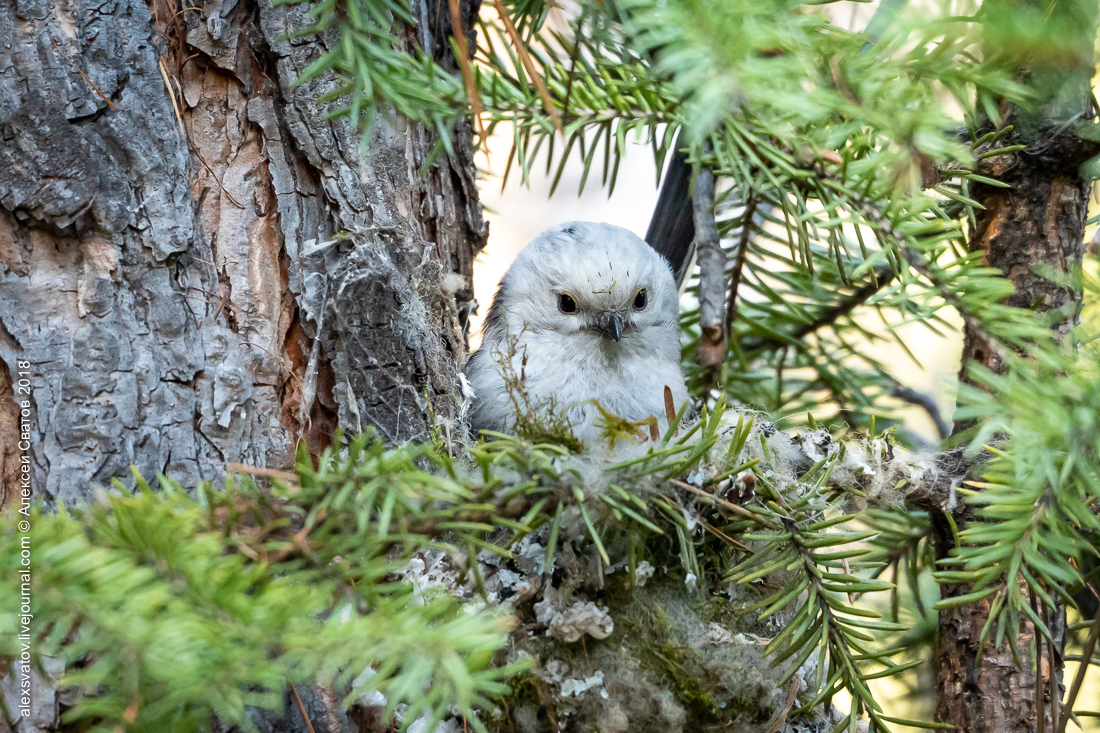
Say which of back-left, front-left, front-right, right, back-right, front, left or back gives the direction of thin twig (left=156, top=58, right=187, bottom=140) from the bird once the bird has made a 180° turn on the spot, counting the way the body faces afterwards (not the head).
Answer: back-left

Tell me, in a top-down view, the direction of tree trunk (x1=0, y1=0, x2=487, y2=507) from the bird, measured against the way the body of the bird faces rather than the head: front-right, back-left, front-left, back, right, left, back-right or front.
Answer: front-right

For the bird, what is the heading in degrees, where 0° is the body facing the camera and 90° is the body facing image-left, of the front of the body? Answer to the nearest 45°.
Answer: approximately 0°
